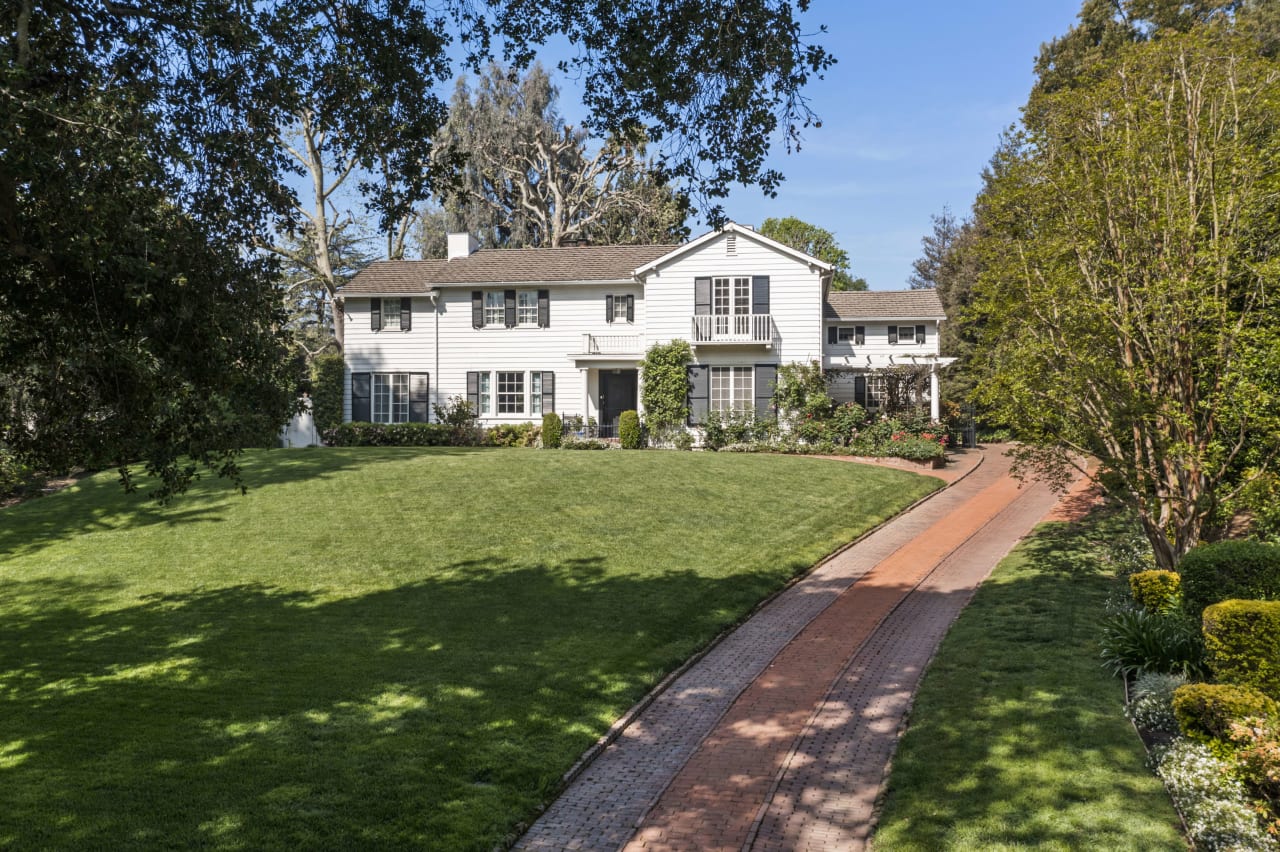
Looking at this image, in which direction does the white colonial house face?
toward the camera

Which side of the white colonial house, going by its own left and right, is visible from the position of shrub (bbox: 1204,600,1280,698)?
front

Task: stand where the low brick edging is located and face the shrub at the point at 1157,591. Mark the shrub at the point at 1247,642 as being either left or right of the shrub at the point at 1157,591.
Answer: right

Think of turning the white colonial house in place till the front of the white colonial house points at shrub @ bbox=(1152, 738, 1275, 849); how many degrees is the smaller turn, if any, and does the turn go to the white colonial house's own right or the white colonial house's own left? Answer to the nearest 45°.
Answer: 0° — it already faces it

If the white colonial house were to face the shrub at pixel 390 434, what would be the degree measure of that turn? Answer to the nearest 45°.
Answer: approximately 90° to its right

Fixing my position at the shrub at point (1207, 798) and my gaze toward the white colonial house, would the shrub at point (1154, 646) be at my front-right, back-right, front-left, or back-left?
front-right

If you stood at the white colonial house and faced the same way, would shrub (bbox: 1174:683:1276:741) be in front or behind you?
in front

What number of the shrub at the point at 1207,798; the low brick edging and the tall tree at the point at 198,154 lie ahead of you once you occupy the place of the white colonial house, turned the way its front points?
3

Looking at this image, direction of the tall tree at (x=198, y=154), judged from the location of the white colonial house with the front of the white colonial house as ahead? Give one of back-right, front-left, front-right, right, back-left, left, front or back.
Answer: front

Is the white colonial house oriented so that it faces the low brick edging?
yes

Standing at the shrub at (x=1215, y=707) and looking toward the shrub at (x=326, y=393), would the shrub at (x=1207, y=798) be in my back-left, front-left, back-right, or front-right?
back-left

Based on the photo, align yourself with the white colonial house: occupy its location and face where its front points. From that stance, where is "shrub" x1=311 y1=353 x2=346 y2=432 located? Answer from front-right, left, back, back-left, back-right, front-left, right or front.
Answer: right

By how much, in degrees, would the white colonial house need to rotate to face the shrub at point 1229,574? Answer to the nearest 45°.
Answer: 0° — it already faces it
